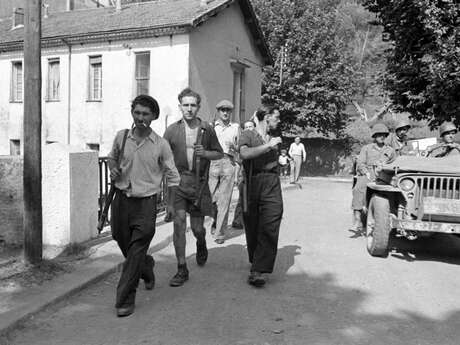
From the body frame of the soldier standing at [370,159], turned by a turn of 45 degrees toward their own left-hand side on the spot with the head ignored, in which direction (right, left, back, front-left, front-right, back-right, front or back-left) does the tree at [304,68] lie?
back-left

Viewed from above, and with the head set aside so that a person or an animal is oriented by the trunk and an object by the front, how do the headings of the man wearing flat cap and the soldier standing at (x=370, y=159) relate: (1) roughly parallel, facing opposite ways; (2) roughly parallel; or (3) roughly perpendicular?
roughly parallel

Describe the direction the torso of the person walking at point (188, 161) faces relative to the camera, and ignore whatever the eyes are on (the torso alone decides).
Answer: toward the camera

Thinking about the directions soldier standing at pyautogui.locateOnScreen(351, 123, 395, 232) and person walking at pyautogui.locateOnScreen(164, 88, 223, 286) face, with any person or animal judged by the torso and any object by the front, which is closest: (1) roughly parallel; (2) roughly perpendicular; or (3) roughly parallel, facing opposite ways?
roughly parallel

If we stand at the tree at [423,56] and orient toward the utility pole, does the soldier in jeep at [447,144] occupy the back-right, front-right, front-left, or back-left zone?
front-left

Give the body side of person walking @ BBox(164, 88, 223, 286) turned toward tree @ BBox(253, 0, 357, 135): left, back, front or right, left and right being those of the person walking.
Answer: back

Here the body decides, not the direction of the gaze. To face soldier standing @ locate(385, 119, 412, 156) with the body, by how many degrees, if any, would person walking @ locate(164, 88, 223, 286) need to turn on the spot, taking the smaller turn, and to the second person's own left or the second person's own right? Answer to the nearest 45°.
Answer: approximately 135° to the second person's own left

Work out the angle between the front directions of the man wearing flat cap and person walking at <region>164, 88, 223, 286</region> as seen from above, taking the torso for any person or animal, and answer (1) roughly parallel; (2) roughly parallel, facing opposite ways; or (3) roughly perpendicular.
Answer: roughly parallel

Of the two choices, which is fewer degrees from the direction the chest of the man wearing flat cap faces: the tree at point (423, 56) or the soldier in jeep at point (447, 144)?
the soldier in jeep

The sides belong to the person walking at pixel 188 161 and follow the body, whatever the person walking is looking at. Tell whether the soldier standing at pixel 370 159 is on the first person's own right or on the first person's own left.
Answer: on the first person's own left

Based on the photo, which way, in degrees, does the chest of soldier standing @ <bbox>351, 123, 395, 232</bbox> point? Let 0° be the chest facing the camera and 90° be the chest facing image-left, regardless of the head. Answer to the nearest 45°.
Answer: approximately 0°

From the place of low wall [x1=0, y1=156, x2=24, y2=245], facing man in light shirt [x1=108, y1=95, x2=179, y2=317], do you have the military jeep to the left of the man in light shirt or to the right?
left

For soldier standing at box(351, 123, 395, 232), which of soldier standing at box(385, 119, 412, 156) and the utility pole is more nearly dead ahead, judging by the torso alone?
the utility pole

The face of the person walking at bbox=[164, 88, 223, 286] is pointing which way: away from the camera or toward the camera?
toward the camera

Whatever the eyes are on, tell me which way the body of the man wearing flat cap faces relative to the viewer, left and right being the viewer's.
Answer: facing the viewer

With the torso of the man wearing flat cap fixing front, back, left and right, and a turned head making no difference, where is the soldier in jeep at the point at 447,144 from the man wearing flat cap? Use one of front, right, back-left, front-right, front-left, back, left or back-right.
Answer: left

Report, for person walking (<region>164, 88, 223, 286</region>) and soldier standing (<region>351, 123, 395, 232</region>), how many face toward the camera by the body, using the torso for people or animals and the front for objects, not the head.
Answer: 2
